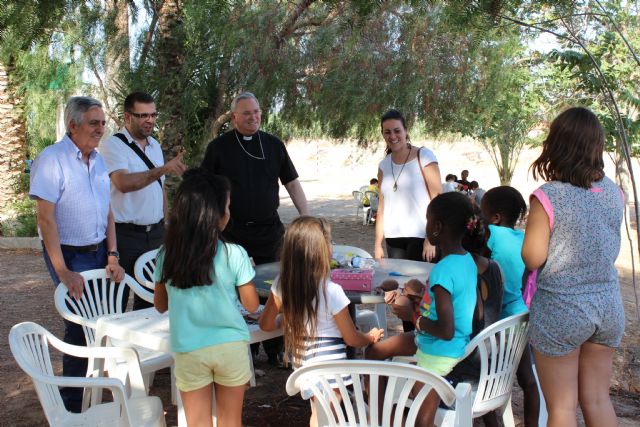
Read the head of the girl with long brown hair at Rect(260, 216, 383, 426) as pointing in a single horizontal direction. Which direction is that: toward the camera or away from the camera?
away from the camera

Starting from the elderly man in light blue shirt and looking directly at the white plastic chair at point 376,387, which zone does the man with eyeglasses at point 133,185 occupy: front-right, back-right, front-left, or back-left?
back-left

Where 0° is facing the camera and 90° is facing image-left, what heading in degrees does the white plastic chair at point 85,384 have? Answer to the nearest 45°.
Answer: approximately 270°

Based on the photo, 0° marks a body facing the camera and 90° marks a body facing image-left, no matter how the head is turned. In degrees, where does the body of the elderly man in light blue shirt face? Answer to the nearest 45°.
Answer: approximately 315°

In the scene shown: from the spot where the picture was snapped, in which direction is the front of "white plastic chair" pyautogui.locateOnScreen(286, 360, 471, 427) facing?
facing away from the viewer

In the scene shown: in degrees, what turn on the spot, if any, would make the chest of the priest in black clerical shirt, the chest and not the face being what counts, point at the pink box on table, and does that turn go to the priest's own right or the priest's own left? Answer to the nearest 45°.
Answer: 0° — they already face it

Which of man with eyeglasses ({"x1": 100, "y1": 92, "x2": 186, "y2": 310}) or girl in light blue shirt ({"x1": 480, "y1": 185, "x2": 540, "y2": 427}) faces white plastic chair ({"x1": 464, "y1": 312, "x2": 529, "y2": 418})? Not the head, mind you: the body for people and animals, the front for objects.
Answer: the man with eyeglasses

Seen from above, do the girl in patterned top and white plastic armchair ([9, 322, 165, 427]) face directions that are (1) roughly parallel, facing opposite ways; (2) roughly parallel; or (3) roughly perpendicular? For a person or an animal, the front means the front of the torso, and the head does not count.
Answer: roughly perpendicular
